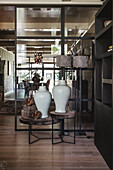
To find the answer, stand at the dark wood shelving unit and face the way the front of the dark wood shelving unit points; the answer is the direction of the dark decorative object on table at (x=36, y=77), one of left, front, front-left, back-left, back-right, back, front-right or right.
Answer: front-right

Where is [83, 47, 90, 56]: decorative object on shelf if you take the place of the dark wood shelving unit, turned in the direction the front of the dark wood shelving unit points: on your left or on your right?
on your right

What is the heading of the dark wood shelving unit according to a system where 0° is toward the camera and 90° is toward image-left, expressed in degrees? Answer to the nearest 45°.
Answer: approximately 90°

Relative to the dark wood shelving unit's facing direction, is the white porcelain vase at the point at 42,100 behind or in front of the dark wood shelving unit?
in front

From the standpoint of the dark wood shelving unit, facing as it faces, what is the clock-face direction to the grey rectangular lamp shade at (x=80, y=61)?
The grey rectangular lamp shade is roughly at 2 o'clock from the dark wood shelving unit.

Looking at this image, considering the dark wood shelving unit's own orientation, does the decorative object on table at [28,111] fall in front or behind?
in front

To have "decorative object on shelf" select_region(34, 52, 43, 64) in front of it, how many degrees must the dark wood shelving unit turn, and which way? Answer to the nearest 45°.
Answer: approximately 45° to its right
